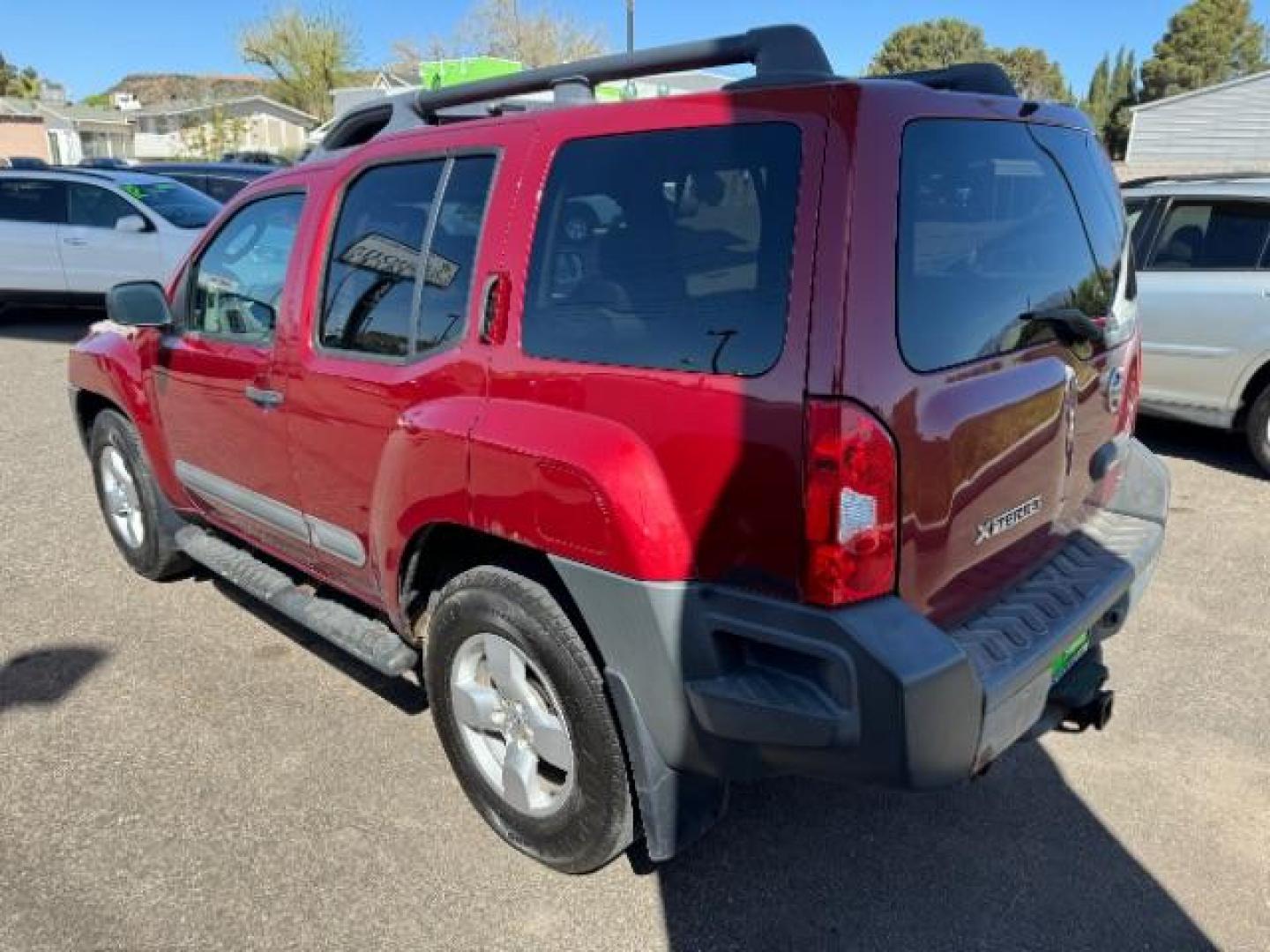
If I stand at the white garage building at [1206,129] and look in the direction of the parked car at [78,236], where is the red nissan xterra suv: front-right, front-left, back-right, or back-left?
front-left

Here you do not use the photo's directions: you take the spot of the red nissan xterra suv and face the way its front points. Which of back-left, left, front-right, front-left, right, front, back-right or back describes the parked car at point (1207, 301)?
right

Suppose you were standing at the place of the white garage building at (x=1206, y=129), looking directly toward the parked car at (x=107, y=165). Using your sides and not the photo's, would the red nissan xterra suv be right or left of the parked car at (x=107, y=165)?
left

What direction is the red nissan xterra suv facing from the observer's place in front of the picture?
facing away from the viewer and to the left of the viewer

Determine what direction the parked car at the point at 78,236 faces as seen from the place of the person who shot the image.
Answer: facing the viewer and to the right of the viewer

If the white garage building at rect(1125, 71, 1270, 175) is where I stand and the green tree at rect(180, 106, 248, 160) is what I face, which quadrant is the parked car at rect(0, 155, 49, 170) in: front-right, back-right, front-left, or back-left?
front-left

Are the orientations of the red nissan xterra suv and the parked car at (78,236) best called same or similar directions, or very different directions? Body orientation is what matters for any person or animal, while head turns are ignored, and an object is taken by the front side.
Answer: very different directions

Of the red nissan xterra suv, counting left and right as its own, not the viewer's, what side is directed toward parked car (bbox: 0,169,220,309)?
front

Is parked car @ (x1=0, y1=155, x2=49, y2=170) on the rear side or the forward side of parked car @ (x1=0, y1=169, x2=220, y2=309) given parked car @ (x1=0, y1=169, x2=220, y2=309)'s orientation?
on the rear side
